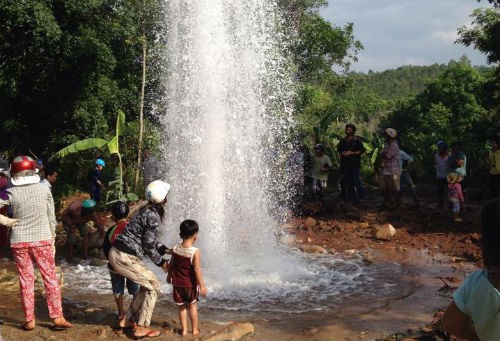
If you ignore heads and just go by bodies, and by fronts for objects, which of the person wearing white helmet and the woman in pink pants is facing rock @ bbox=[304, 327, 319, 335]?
the person wearing white helmet

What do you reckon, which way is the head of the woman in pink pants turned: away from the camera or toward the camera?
away from the camera

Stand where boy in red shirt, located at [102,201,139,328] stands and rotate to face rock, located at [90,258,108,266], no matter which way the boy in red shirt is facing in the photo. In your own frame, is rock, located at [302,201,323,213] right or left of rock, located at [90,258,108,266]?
right

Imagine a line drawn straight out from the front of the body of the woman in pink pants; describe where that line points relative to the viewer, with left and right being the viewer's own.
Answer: facing away from the viewer

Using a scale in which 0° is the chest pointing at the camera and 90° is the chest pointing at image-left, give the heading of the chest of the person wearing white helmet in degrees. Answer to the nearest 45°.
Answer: approximately 270°

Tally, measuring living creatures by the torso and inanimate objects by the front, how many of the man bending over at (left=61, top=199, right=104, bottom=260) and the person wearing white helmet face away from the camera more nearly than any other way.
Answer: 0

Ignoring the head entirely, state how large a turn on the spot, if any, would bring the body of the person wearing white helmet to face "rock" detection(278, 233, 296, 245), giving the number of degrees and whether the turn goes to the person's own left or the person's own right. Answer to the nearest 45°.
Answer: approximately 45° to the person's own left

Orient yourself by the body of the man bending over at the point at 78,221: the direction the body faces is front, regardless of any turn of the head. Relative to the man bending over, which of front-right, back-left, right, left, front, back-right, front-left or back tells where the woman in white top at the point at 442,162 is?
front-left

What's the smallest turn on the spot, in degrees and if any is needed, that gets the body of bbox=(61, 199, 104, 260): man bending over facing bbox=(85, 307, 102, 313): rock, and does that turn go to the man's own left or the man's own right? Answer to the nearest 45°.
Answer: approximately 45° to the man's own right

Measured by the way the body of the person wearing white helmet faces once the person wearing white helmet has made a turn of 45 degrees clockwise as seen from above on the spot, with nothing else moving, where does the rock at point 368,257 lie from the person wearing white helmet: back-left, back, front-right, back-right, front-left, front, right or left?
left

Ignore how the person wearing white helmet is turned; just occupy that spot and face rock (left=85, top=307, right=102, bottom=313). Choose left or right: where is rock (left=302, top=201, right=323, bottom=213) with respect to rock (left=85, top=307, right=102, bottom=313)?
right

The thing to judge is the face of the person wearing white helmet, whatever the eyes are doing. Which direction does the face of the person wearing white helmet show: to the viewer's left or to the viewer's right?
to the viewer's right

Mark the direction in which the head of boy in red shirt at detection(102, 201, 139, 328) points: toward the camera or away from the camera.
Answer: away from the camera

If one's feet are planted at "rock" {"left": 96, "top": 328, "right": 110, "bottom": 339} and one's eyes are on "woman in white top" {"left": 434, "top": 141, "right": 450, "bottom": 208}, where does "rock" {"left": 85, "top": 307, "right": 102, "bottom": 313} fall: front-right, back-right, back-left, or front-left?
front-left
